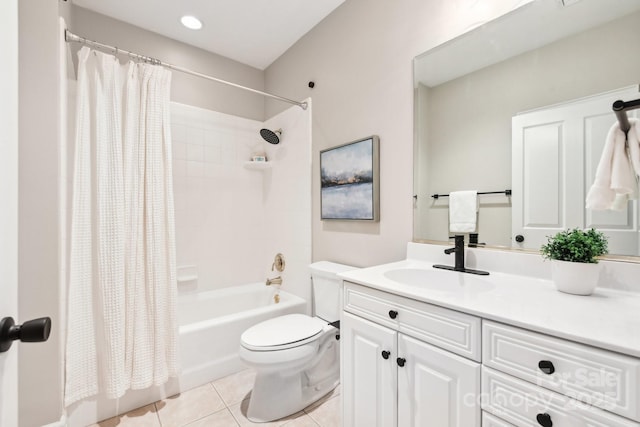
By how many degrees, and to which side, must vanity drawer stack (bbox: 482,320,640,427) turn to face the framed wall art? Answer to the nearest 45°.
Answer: approximately 90° to its right

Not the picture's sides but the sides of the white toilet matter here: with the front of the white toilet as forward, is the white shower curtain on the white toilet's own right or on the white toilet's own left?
on the white toilet's own right

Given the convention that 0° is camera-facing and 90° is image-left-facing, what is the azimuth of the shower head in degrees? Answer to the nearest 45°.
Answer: approximately 45°

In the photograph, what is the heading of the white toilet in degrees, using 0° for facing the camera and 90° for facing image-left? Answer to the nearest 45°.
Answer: approximately 45°

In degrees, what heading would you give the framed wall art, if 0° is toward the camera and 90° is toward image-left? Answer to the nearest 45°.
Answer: approximately 45°

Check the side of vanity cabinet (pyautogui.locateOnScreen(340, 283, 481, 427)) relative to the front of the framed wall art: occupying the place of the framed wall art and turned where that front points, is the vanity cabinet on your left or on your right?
on your left

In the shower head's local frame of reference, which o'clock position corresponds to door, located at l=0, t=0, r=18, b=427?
The door is roughly at 11 o'clock from the shower head.

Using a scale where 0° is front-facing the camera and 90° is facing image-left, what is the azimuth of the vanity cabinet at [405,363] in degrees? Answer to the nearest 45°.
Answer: approximately 45°

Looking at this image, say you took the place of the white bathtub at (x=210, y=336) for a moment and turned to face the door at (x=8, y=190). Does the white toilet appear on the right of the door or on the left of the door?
left
